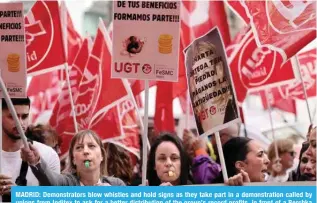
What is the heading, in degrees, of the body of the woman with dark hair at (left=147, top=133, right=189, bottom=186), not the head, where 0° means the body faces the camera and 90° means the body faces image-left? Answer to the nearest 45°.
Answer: approximately 0°

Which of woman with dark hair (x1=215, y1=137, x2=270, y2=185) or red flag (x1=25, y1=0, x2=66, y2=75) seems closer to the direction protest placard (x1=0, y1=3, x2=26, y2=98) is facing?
the woman with dark hair

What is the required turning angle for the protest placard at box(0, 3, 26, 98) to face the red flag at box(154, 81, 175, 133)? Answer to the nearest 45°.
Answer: approximately 135° to its left

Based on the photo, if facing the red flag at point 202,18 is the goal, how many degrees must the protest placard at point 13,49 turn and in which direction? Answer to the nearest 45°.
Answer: approximately 135° to its left
